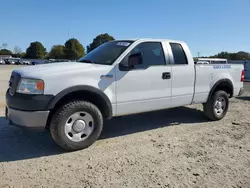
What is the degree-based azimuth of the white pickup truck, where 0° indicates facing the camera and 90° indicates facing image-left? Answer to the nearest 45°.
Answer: approximately 45°
